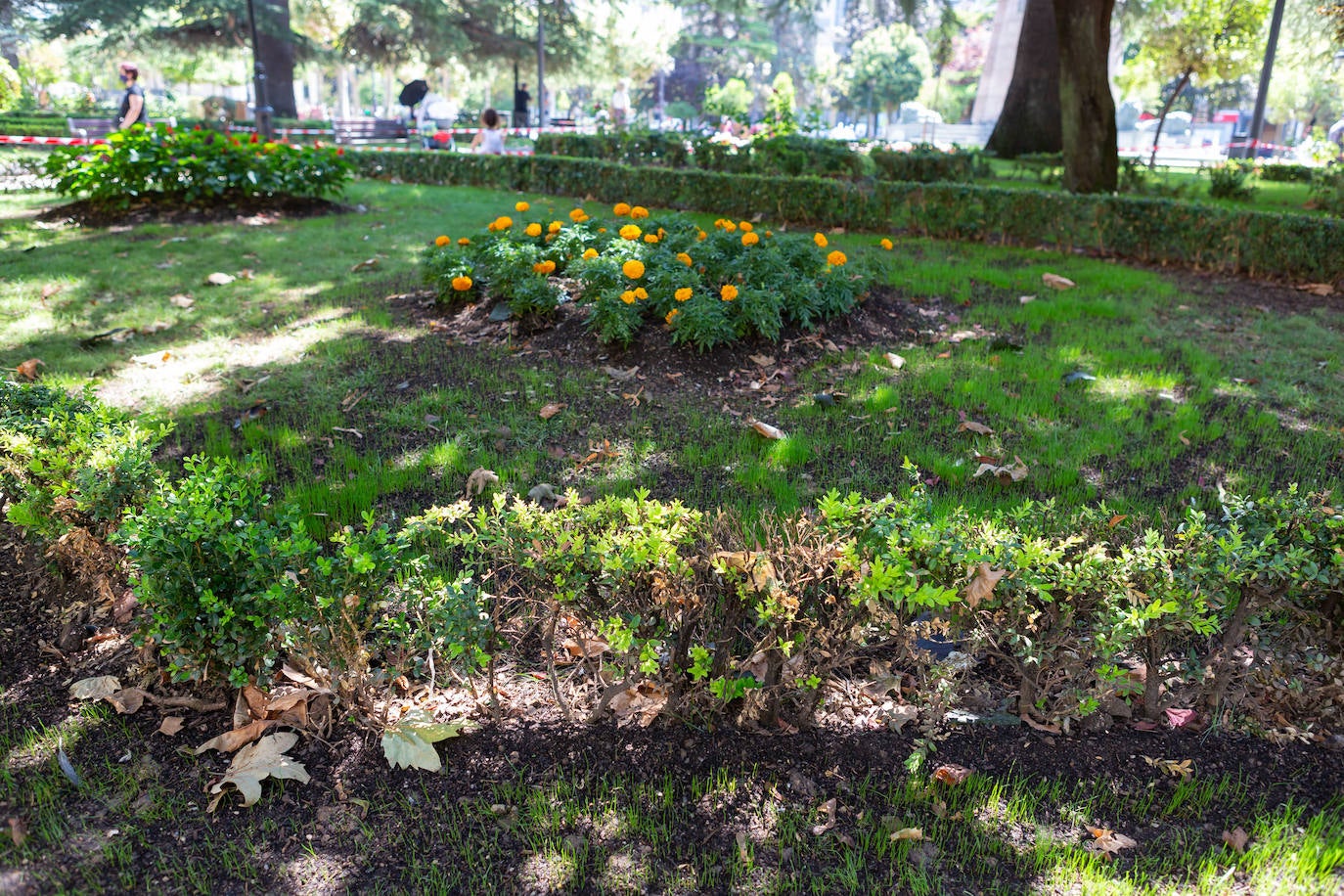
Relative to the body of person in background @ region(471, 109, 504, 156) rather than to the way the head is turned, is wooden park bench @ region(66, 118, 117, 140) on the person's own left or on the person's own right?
on the person's own left

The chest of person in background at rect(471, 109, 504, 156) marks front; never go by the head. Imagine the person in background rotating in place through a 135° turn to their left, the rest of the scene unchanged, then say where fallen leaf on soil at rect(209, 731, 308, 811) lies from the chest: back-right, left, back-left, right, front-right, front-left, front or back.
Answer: front-left

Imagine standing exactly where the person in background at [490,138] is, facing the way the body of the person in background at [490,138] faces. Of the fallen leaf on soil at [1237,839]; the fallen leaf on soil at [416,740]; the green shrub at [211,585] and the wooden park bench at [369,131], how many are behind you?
3

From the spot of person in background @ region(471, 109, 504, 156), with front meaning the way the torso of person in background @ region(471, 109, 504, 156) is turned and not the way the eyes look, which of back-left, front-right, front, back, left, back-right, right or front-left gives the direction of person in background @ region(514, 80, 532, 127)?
front

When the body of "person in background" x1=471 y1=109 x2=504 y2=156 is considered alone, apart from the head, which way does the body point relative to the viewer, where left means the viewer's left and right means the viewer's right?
facing away from the viewer

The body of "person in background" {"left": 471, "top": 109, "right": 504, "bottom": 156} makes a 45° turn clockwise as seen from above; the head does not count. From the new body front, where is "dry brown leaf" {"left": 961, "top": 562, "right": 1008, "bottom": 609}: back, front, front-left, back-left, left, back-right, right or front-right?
back-right

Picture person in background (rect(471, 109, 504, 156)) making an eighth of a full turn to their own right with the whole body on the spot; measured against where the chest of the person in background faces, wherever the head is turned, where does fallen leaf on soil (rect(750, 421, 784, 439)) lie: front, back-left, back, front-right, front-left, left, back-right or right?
back-right

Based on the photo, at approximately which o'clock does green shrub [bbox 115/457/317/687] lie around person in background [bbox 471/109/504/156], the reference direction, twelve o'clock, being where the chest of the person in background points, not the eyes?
The green shrub is roughly at 6 o'clock from the person in background.

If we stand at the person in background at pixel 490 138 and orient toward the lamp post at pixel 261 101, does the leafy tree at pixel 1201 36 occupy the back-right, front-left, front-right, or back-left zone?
back-right

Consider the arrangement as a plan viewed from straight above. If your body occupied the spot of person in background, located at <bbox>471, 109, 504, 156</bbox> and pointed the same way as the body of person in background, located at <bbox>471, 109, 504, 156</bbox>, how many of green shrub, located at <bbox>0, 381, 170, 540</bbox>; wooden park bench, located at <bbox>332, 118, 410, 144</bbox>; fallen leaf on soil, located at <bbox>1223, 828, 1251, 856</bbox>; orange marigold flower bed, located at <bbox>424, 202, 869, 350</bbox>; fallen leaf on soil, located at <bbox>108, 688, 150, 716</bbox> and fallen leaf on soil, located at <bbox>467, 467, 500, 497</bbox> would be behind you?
5

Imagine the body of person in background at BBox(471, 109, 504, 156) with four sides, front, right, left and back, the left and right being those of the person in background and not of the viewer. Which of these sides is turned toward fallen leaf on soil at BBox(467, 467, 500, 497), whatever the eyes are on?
back

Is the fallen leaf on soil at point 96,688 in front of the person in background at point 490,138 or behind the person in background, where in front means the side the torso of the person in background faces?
behind

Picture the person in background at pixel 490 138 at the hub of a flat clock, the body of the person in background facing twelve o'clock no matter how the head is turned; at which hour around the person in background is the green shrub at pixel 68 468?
The green shrub is roughly at 6 o'clock from the person in background.

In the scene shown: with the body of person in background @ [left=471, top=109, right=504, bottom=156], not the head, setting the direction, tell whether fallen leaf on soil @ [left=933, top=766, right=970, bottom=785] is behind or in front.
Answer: behind

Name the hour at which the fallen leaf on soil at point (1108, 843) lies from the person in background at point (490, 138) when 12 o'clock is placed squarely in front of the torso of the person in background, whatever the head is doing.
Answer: The fallen leaf on soil is roughly at 6 o'clock from the person in background.

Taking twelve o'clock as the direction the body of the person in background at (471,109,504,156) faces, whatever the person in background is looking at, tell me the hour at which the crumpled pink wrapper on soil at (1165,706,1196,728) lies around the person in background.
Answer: The crumpled pink wrapper on soil is roughly at 6 o'clock from the person in background.

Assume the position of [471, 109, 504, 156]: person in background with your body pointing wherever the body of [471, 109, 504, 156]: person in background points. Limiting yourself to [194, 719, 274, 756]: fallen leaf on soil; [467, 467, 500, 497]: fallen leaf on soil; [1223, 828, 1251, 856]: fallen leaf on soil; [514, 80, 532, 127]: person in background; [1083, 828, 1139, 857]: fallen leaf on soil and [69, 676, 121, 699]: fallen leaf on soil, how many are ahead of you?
1
